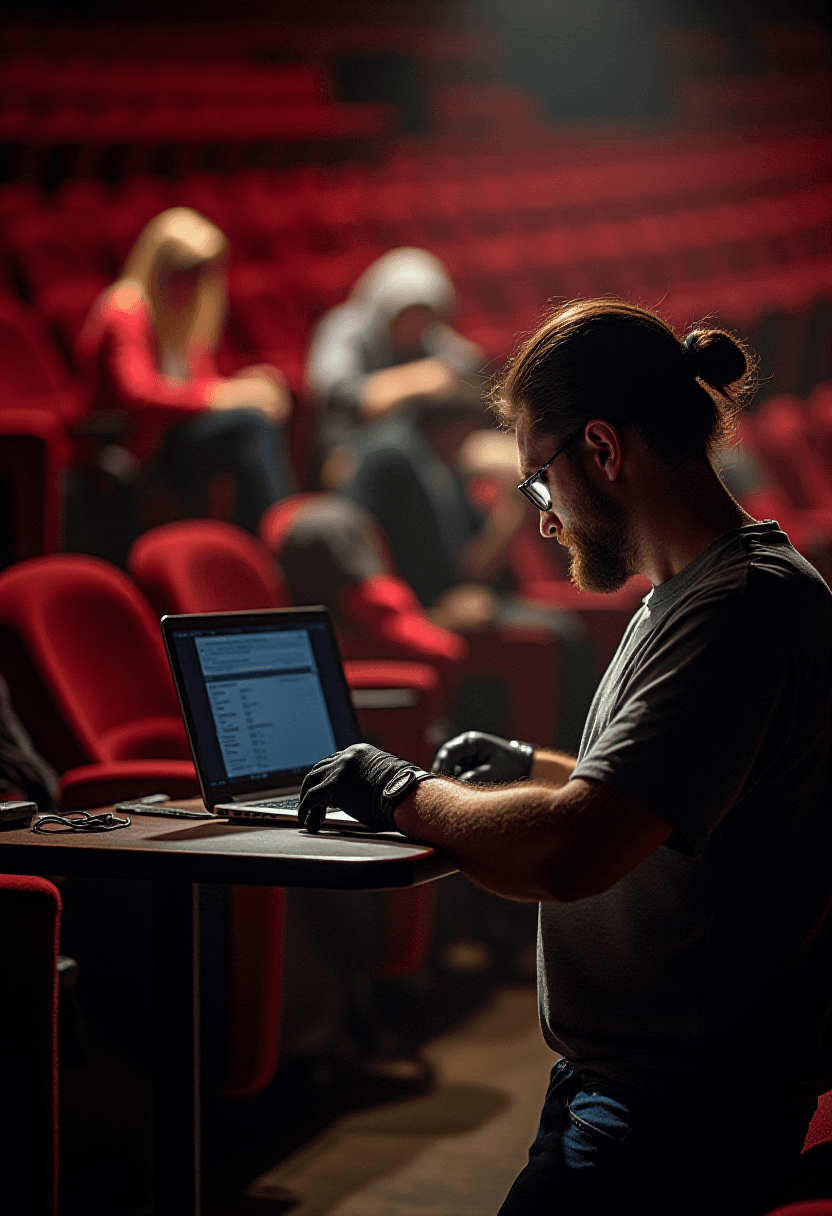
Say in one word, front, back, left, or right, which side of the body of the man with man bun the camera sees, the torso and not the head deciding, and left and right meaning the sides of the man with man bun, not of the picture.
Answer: left

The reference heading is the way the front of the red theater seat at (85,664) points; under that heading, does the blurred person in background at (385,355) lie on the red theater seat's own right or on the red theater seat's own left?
on the red theater seat's own left

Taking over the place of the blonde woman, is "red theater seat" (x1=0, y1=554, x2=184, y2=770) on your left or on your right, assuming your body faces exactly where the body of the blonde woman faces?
on your right

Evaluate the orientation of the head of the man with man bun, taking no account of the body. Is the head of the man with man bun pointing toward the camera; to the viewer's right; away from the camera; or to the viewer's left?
to the viewer's left

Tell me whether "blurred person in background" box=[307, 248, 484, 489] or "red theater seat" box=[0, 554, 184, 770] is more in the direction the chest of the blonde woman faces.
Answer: the red theater seat

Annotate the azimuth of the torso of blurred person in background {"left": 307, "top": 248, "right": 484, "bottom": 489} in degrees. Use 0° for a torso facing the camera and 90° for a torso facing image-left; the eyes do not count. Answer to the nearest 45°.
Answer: approximately 315°

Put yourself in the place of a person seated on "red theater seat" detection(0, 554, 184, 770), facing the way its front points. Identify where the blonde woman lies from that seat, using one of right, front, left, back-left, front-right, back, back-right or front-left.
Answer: back-left

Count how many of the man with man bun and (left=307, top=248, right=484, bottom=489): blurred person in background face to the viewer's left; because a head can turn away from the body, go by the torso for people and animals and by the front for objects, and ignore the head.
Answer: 1

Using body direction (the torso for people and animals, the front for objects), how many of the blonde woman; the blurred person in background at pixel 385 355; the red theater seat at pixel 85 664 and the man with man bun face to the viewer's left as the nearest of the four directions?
1

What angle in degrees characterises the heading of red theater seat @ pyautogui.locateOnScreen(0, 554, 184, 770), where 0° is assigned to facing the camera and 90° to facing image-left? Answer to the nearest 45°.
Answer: approximately 315°
